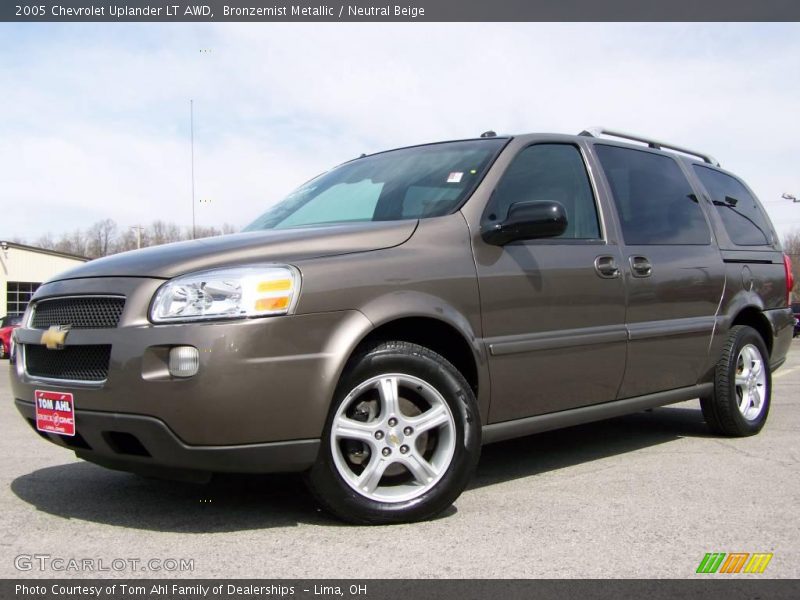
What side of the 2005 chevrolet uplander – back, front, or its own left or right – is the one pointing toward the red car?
right

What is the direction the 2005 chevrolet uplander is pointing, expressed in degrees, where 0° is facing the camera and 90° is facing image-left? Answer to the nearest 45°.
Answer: approximately 45°
